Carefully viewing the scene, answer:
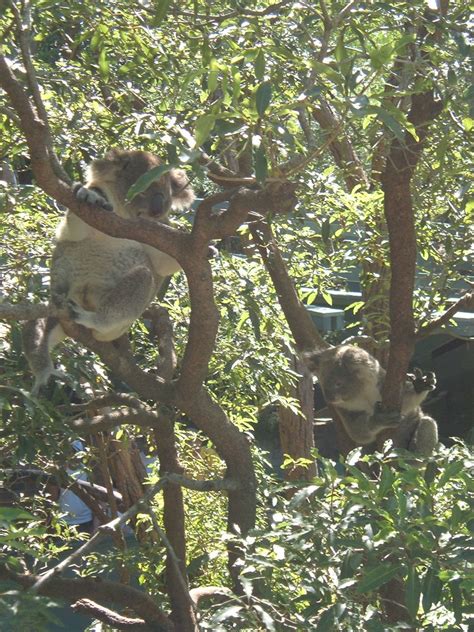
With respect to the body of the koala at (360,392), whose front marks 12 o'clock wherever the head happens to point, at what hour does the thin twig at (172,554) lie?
The thin twig is roughly at 3 o'clock from the koala.

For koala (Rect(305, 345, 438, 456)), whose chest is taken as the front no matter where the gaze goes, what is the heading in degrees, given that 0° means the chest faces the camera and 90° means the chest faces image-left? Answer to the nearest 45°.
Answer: approximately 45°

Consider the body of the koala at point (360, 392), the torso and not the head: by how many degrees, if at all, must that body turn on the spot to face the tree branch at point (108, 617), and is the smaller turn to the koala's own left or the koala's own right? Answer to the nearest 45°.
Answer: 0° — it already faces it
